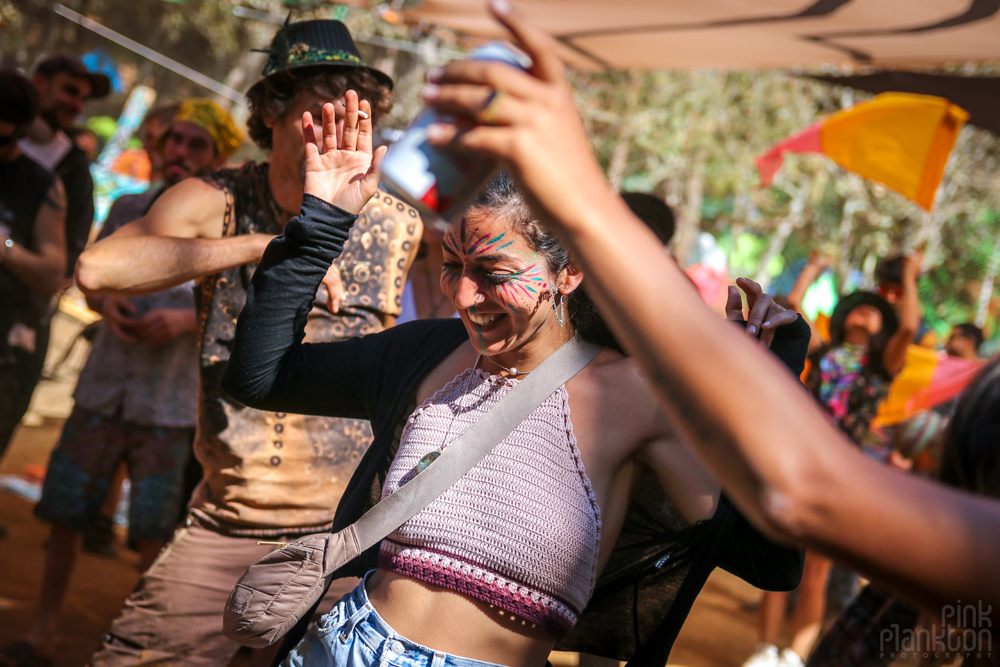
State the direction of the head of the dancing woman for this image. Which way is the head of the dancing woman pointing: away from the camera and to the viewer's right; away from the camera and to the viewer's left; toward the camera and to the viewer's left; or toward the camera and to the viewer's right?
toward the camera and to the viewer's left

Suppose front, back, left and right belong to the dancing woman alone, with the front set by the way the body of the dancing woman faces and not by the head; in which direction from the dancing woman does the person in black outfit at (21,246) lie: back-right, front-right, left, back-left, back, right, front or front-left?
right

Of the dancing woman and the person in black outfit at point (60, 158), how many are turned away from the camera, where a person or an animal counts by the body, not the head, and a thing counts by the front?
0

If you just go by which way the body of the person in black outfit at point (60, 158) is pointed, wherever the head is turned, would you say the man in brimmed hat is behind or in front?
in front

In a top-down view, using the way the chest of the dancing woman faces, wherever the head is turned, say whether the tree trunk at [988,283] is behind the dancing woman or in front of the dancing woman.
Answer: behind

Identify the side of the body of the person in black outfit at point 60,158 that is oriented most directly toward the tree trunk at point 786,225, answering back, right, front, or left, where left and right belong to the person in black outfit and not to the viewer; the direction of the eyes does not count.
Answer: left

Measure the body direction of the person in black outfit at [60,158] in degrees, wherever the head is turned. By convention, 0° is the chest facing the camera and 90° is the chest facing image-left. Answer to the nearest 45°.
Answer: approximately 315°

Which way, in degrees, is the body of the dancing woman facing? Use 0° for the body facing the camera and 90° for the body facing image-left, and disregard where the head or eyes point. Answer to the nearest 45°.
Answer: approximately 45°
